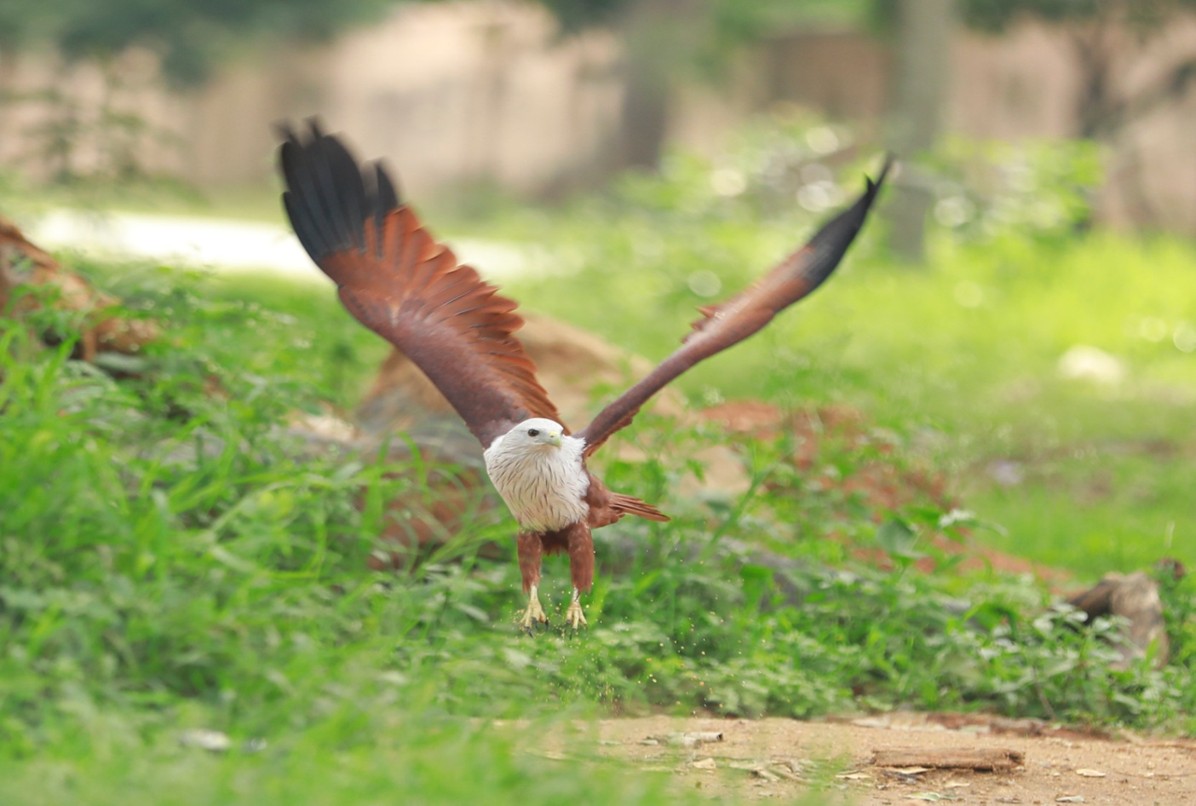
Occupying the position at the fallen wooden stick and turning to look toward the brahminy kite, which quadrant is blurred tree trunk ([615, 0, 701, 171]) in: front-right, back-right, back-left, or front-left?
front-right

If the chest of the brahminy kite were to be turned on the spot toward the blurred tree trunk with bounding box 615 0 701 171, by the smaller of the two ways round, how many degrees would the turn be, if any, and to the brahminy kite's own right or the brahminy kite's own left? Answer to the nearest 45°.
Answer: approximately 135° to the brahminy kite's own right

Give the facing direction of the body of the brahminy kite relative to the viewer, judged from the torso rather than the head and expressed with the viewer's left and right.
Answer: facing the viewer and to the left of the viewer

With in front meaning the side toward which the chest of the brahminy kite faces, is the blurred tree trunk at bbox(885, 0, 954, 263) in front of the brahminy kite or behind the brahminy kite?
behind

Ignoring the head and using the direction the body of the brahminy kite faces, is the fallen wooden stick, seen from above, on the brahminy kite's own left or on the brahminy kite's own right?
on the brahminy kite's own left
